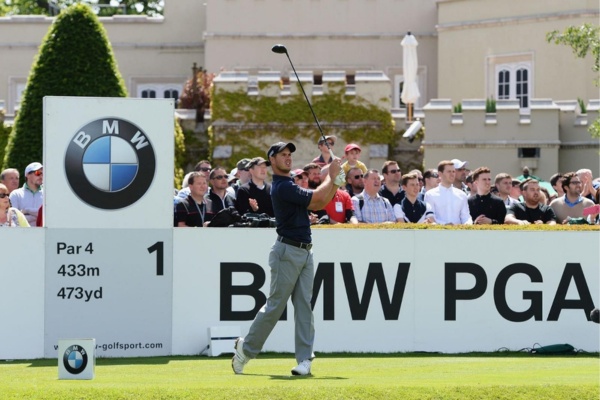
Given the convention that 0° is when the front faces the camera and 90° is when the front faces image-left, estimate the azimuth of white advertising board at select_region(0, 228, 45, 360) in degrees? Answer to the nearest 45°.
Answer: approximately 0°

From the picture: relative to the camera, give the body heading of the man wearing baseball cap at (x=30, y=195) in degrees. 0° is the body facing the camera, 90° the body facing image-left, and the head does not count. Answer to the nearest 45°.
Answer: approximately 315°

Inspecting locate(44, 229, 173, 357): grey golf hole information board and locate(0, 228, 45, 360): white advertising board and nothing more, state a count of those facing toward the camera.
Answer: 2

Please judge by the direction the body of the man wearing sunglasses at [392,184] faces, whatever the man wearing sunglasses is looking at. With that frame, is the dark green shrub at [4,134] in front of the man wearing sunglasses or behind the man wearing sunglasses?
behind

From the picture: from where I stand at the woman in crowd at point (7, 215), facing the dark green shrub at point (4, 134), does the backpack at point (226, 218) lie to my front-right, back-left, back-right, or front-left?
back-right

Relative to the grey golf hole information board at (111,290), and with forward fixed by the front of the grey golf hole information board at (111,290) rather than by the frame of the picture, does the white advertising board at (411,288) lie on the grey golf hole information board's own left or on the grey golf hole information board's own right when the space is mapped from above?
on the grey golf hole information board's own left

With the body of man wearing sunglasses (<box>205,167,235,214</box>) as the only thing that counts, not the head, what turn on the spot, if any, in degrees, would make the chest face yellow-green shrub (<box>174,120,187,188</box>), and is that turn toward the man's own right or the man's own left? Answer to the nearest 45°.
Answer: approximately 135° to the man's own left

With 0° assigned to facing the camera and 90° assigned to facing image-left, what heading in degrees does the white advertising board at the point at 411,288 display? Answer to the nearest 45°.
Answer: approximately 0°
